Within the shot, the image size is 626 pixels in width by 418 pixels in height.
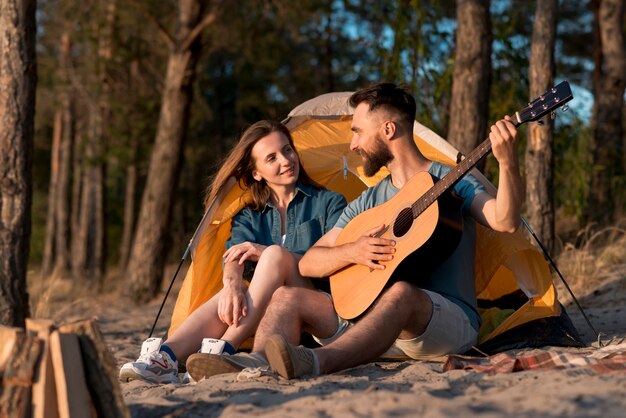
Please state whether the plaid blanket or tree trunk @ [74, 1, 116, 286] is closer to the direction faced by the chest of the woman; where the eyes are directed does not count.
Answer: the plaid blanket

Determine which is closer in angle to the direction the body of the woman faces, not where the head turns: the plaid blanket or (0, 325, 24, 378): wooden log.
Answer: the wooden log

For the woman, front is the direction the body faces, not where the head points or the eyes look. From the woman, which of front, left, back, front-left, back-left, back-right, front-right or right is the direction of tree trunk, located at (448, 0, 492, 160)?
back

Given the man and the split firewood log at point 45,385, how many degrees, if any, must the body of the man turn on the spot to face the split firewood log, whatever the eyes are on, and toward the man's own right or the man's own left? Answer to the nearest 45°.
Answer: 0° — they already face it

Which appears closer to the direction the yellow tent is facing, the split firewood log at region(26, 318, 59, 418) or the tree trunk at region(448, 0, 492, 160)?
the split firewood log

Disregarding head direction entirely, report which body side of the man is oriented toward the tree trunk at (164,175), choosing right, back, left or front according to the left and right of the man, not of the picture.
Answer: right

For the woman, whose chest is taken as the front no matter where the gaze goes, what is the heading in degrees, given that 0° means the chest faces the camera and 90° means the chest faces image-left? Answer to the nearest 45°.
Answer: approximately 45°

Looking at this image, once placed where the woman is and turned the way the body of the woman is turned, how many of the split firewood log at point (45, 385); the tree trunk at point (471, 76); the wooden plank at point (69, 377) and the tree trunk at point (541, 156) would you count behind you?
2

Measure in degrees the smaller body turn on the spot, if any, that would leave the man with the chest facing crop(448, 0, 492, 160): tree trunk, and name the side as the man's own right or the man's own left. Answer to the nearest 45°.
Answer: approximately 135° to the man's own right

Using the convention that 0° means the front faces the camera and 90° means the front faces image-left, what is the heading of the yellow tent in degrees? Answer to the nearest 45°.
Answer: approximately 0°

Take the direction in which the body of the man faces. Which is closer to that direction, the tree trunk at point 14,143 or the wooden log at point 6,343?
the wooden log

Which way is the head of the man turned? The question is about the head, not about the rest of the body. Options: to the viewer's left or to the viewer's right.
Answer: to the viewer's left

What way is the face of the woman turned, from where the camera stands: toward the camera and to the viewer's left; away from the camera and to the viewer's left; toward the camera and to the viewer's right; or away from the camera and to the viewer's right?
toward the camera and to the viewer's right

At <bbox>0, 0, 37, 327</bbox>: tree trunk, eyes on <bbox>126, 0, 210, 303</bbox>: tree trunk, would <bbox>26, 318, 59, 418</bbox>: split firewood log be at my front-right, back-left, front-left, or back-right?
back-right

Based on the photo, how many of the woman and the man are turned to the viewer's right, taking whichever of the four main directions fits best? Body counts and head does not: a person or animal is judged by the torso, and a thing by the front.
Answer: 0

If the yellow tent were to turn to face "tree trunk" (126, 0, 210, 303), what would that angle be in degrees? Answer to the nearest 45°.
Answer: approximately 135° to its right

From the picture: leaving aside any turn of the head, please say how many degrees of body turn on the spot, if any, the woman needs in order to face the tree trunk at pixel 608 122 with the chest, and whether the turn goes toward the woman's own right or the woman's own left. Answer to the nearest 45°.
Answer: approximately 180°
